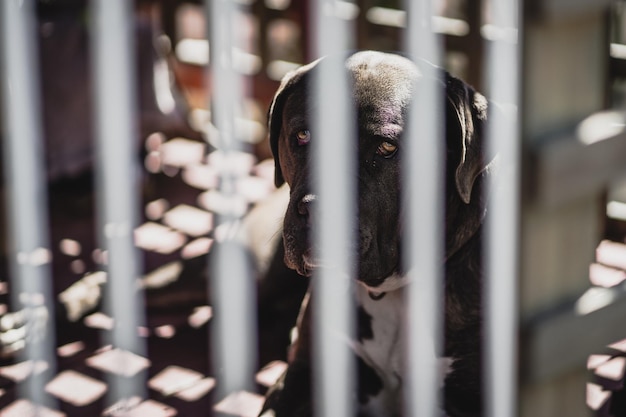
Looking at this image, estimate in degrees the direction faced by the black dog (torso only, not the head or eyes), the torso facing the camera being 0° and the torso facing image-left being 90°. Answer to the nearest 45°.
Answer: approximately 45°
